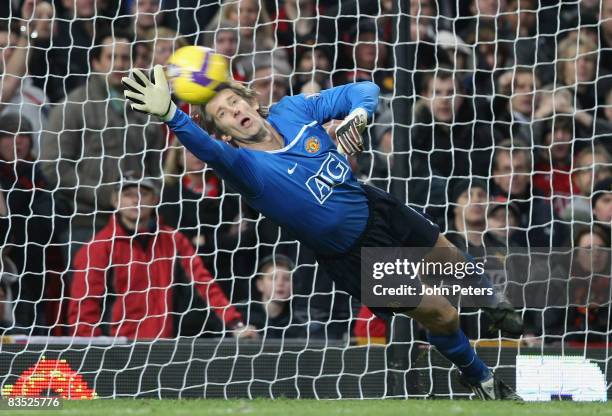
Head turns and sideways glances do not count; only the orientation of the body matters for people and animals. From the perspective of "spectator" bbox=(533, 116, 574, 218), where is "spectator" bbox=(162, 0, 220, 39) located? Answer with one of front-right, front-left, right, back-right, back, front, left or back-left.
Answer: right

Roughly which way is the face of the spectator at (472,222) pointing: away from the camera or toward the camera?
toward the camera

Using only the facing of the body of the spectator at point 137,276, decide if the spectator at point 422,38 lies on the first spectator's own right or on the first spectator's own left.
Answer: on the first spectator's own left

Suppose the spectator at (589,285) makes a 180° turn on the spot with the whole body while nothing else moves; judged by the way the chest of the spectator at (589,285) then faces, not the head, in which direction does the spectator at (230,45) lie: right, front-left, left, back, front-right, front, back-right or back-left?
left

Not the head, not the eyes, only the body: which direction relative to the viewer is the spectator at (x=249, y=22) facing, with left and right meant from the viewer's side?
facing the viewer

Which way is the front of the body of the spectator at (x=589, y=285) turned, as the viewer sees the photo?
toward the camera

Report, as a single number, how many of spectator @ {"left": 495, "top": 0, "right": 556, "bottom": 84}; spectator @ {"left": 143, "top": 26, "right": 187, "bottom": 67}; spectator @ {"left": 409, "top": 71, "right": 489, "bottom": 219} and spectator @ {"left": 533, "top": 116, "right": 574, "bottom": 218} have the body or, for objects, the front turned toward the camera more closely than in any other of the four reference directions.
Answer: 4

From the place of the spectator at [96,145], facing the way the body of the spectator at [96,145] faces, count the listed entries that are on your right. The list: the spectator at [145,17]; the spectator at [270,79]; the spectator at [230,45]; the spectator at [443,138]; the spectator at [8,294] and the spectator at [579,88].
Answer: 1

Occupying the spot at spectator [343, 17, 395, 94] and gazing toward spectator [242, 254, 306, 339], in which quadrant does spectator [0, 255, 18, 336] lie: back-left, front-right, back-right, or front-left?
front-right
